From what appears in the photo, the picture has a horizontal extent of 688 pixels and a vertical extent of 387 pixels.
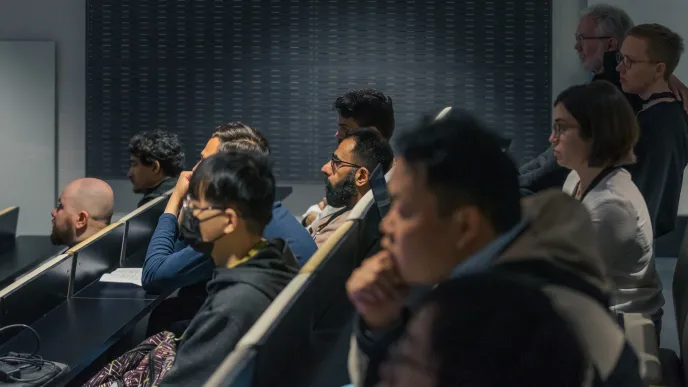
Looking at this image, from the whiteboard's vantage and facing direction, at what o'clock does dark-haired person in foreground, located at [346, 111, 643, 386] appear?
The dark-haired person in foreground is roughly at 12 o'clock from the whiteboard.

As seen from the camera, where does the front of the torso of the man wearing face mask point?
to the viewer's left

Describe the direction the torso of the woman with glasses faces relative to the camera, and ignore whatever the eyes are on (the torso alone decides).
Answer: to the viewer's left

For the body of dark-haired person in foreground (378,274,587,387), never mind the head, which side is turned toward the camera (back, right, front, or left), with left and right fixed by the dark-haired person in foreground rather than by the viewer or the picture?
left

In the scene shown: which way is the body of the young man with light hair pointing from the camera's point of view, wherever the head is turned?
to the viewer's left

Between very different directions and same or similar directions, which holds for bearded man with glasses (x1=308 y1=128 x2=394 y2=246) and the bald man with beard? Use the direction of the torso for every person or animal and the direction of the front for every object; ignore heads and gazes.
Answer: same or similar directions

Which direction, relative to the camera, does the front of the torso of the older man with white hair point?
to the viewer's left

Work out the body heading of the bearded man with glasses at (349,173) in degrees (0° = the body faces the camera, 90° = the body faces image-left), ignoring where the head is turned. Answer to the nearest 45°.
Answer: approximately 90°

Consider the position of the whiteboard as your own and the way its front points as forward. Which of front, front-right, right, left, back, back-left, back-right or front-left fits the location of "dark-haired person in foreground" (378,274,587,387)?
front

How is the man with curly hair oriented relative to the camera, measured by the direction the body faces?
to the viewer's left

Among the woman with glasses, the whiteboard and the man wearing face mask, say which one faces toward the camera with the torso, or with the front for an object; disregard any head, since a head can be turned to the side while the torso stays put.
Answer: the whiteboard

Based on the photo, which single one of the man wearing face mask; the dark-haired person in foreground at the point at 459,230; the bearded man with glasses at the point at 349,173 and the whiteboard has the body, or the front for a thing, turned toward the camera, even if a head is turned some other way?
the whiteboard
